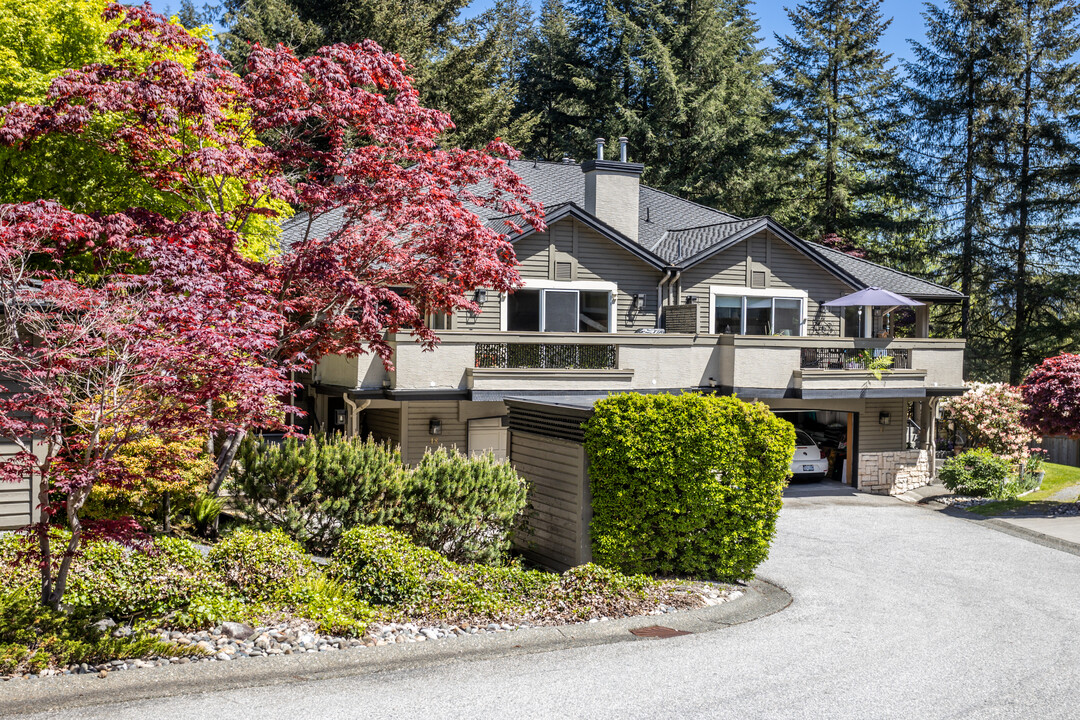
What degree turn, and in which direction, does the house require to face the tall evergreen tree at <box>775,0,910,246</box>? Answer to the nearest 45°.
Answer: approximately 135° to its left

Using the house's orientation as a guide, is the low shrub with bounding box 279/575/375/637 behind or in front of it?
in front

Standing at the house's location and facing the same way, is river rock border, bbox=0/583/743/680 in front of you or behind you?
in front

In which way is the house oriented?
toward the camera

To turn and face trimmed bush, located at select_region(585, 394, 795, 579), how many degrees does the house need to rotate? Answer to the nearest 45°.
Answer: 0° — it already faces it

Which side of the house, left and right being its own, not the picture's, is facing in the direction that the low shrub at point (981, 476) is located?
left

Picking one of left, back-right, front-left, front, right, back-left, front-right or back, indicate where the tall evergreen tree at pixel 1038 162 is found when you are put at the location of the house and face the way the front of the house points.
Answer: back-left

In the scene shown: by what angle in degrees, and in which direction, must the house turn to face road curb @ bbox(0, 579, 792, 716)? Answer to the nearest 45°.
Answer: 0° — it already faces it

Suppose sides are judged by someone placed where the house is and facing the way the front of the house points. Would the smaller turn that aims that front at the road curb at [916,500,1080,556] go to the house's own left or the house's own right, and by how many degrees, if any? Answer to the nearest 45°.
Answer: approximately 90° to the house's own left

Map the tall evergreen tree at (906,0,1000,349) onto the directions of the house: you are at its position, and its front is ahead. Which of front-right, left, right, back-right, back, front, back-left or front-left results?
back-left

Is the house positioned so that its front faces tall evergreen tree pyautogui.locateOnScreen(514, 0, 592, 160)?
no

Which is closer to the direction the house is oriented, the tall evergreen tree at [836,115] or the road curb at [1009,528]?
the road curb

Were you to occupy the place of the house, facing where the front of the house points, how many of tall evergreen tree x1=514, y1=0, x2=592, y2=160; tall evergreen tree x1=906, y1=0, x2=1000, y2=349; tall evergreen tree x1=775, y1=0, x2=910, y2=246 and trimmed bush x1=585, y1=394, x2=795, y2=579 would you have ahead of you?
1

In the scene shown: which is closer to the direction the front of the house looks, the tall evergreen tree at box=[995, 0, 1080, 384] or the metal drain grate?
the metal drain grate

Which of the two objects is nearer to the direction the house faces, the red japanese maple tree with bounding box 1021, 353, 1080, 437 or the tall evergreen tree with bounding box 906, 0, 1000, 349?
the red japanese maple tree

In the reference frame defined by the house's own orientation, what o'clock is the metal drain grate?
The metal drain grate is roughly at 12 o'clock from the house.

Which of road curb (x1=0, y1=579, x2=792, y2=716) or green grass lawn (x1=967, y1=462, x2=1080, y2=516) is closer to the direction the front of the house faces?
the road curb

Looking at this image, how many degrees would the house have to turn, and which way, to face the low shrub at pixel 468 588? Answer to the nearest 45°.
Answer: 0° — it already faces it
